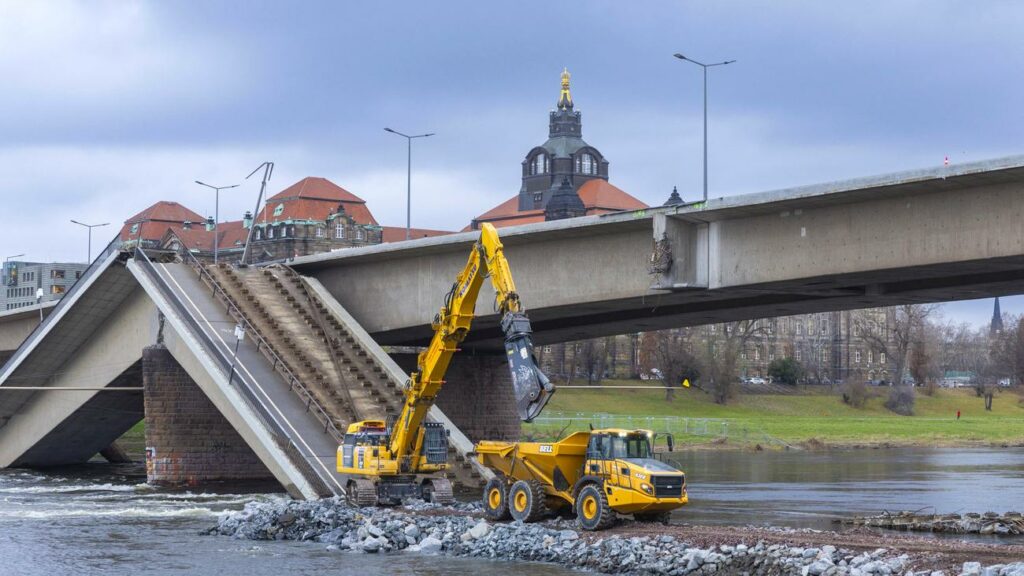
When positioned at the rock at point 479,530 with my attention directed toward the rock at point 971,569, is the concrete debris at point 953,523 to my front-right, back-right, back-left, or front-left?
front-left

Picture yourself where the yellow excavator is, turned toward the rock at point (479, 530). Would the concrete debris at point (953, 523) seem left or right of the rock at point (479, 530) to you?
left

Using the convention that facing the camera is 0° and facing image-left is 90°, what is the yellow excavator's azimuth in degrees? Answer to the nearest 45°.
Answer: approximately 315°

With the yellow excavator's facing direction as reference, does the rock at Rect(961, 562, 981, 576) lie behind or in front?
in front

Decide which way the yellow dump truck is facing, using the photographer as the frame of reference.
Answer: facing the viewer and to the right of the viewer

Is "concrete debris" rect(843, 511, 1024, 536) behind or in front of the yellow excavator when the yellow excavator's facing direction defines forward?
in front

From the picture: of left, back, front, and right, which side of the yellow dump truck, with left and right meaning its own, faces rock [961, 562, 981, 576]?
front

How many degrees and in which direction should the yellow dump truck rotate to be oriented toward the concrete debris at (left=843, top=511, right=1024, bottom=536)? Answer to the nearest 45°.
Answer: approximately 45° to its left

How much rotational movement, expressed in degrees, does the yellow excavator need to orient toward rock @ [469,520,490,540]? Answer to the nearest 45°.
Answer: approximately 45° to its right

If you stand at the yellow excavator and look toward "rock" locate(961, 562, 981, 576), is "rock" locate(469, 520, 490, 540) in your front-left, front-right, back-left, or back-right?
front-right

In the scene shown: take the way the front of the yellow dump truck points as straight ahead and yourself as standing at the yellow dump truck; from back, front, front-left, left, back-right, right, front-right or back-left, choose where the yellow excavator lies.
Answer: back

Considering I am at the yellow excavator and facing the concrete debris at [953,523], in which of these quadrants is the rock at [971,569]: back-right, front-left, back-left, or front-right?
front-right
